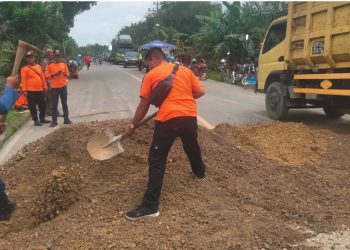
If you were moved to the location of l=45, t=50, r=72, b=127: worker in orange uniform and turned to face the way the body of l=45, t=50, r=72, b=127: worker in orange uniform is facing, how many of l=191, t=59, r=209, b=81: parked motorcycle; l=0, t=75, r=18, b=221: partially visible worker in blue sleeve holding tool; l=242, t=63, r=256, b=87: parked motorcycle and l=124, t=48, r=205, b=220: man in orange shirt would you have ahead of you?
2

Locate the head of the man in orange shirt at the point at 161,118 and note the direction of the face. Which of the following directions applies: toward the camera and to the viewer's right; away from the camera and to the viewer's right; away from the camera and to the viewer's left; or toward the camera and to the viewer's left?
away from the camera and to the viewer's left

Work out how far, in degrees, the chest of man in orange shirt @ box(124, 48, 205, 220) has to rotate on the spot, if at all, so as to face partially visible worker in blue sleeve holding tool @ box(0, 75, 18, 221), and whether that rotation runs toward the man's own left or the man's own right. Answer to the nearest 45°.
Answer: approximately 45° to the man's own left

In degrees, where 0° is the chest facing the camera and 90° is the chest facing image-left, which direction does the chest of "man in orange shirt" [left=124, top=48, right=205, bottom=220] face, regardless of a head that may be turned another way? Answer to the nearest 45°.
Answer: approximately 135°

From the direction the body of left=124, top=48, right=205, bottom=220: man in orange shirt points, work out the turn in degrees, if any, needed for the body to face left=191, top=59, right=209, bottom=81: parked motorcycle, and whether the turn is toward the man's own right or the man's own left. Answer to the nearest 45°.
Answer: approximately 45° to the man's own right
